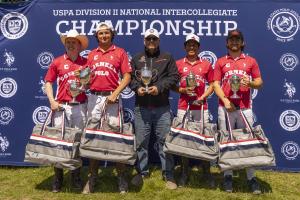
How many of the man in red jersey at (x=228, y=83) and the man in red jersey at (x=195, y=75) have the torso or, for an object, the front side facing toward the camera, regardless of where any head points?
2

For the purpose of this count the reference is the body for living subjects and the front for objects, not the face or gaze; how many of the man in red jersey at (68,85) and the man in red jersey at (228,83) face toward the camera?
2

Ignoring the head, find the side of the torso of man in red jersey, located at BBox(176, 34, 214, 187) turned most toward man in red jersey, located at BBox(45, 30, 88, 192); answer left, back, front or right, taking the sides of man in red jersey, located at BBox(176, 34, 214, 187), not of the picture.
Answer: right

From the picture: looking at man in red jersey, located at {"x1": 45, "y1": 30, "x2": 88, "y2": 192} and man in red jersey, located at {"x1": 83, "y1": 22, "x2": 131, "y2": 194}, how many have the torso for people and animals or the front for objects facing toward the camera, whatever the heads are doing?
2

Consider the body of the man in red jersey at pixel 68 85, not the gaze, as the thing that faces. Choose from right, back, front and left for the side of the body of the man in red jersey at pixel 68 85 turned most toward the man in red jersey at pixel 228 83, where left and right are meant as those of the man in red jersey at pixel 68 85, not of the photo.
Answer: left
